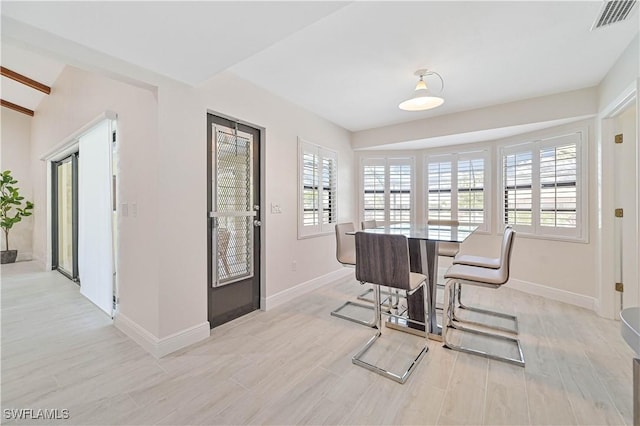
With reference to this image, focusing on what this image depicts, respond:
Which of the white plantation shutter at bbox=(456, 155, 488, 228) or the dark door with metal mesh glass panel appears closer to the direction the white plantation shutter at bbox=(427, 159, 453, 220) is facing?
the dark door with metal mesh glass panel

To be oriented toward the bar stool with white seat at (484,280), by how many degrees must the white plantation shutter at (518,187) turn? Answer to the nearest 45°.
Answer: approximately 45° to its left

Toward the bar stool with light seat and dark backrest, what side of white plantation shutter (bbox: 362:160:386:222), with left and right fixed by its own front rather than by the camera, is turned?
front

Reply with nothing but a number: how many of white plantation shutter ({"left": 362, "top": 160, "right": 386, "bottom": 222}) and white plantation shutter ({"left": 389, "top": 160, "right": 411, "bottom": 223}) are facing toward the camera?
2

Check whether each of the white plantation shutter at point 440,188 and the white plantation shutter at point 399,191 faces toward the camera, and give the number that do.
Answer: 2

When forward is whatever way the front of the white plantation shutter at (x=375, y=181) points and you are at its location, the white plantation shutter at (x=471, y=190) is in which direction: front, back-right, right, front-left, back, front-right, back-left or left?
left

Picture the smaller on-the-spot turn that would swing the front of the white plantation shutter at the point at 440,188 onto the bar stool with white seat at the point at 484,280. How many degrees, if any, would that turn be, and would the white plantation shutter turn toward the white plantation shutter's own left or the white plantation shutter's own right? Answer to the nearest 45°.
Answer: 0° — it already faces it

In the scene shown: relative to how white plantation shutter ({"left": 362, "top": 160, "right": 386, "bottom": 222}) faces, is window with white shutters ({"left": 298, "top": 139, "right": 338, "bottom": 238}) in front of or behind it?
in front

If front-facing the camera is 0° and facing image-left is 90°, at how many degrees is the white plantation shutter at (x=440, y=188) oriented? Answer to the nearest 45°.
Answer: approximately 0°

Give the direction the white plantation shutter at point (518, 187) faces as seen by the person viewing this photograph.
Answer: facing the viewer and to the left of the viewer

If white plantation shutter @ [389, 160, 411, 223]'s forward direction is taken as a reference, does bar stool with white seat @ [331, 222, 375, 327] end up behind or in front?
in front
